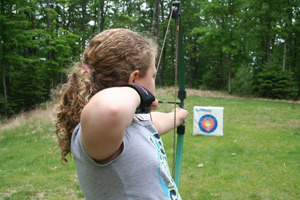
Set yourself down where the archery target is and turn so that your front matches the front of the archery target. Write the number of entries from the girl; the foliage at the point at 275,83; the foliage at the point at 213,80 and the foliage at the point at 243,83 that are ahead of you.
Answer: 1

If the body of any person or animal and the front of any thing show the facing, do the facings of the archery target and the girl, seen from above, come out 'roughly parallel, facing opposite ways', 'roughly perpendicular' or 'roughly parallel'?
roughly perpendicular

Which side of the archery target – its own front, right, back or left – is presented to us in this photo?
front

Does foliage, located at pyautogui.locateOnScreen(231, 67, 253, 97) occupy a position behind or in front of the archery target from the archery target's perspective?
behind

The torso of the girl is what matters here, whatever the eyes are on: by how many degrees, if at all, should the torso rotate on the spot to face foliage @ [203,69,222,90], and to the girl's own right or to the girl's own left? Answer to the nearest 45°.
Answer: approximately 90° to the girl's own left

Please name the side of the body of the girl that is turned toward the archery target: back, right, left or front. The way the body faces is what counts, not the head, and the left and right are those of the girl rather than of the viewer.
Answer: left

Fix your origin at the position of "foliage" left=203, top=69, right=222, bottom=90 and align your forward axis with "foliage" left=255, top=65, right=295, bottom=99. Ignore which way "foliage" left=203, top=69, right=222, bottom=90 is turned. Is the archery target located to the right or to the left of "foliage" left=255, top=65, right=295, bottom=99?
right

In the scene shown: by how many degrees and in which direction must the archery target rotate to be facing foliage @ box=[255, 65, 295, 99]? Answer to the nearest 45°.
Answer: approximately 180°

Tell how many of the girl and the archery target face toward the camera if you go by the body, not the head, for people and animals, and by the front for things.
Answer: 1

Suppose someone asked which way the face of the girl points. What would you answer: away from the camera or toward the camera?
away from the camera

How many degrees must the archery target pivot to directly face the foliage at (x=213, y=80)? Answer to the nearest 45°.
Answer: approximately 180°
